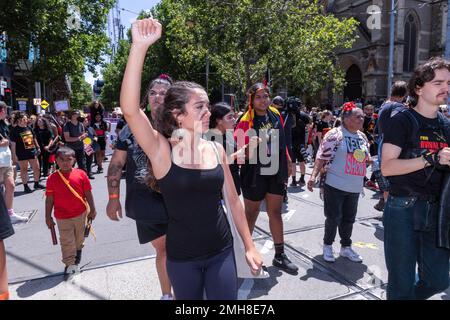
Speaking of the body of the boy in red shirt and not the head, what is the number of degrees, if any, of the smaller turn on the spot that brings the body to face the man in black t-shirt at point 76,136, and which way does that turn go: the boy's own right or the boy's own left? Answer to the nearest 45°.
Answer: approximately 180°

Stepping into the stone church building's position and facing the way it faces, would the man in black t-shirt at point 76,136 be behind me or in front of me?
in front

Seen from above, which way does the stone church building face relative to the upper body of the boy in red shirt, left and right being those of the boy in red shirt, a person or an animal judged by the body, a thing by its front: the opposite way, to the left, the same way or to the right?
to the right

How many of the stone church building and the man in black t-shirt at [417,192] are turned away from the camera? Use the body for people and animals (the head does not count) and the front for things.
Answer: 0

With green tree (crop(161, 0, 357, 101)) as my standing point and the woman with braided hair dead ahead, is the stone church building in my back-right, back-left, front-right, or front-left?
back-left

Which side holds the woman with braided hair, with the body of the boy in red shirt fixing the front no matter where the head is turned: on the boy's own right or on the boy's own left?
on the boy's own left

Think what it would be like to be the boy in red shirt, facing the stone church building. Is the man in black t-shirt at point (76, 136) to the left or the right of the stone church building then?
left

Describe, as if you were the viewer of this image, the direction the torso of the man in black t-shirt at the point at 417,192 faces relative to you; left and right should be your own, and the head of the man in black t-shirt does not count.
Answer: facing the viewer and to the right of the viewer

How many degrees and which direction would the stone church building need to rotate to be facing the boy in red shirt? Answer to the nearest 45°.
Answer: approximately 45° to its left

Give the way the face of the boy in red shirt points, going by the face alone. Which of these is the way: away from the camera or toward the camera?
toward the camera

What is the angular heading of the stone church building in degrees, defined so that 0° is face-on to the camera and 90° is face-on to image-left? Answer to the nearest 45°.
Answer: approximately 45°

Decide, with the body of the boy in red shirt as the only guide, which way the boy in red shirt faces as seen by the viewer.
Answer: toward the camera

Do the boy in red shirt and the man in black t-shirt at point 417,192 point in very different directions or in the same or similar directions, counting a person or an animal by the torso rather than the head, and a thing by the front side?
same or similar directions

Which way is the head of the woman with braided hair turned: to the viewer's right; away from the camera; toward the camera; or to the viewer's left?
toward the camera
